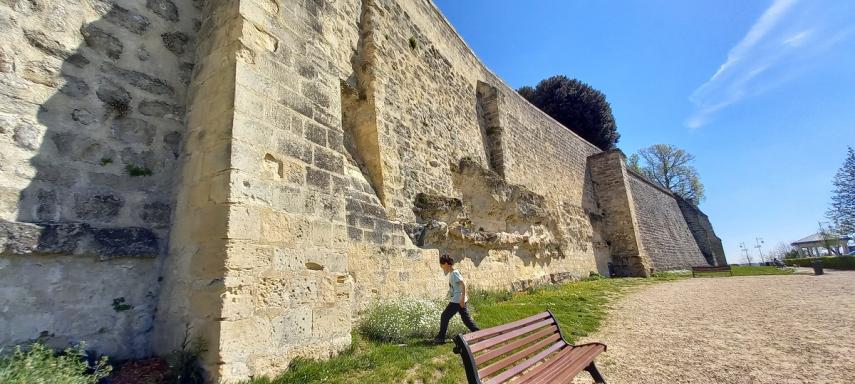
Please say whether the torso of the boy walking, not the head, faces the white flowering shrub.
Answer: yes

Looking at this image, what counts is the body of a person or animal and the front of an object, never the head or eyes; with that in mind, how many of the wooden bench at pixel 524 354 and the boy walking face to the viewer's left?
1

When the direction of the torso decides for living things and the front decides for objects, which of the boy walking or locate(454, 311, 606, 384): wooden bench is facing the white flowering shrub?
the boy walking

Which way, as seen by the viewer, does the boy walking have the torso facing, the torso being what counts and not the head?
to the viewer's left

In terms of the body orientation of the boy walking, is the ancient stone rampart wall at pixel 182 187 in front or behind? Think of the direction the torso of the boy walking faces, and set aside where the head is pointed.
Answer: in front

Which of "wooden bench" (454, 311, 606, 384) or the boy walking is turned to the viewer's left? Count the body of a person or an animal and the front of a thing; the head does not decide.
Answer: the boy walking

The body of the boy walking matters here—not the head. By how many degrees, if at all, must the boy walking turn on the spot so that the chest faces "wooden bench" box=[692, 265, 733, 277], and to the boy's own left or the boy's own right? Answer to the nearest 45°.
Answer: approximately 135° to the boy's own right

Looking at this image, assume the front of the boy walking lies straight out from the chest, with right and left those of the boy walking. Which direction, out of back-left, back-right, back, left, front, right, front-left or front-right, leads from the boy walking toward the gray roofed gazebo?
back-right

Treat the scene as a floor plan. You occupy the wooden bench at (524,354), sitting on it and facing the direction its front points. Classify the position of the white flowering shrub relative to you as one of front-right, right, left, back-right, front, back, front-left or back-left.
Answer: back

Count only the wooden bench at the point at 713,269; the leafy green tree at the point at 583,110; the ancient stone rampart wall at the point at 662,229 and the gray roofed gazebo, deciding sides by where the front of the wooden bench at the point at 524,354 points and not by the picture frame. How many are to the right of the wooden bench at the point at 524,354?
0

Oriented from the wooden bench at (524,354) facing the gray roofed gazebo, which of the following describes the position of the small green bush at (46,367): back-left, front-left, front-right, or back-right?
back-left
